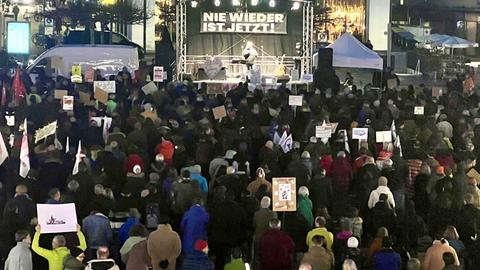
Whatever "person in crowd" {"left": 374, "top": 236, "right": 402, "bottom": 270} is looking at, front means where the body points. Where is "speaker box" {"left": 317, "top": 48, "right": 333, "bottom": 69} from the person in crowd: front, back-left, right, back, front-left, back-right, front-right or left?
front

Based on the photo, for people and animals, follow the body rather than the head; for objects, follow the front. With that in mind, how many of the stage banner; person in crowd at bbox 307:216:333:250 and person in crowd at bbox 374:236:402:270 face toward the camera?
1

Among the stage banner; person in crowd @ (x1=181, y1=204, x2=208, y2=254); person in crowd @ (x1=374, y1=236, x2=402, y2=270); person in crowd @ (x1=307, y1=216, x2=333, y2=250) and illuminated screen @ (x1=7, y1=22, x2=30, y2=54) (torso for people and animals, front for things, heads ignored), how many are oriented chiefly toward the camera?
2

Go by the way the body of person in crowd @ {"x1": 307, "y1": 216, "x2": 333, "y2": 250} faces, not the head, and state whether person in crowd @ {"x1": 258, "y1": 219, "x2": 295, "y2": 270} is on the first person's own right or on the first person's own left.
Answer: on the first person's own left

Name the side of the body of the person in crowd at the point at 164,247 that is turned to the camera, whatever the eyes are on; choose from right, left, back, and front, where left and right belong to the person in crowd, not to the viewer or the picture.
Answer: back

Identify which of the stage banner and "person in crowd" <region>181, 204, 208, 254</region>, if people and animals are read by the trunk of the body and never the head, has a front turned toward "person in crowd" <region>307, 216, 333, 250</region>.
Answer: the stage banner

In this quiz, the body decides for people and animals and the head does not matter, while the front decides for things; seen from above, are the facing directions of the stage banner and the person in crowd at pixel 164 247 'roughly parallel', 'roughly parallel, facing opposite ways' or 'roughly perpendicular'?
roughly parallel, facing opposite ways

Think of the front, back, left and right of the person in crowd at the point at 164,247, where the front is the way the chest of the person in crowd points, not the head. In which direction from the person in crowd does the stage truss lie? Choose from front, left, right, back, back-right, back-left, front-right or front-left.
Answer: front

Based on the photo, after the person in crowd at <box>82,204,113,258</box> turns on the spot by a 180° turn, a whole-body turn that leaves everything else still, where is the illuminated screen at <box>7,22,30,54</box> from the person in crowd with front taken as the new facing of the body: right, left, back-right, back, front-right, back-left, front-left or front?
back

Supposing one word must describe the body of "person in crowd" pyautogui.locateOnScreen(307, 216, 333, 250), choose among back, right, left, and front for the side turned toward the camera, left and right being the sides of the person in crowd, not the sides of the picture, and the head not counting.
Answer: back

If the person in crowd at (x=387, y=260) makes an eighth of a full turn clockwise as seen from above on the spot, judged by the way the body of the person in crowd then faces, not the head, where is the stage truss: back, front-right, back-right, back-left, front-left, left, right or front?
front-left

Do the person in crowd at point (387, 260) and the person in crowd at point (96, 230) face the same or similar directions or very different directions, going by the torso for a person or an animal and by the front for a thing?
same or similar directions

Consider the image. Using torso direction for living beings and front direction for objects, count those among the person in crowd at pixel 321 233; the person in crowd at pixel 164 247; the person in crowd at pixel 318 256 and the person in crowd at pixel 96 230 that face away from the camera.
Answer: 4

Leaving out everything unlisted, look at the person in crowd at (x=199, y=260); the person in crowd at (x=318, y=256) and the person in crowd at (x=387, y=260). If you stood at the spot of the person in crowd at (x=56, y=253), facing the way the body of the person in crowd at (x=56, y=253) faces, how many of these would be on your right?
3

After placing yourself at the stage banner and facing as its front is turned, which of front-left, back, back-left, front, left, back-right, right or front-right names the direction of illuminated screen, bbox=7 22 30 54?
front-right

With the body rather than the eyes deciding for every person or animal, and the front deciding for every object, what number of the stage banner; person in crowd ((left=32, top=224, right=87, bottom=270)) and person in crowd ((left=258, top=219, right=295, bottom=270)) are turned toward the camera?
1

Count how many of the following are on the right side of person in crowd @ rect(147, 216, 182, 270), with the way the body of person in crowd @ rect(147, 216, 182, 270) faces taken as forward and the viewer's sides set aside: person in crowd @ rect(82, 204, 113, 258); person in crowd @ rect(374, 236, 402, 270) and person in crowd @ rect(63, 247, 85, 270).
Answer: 1

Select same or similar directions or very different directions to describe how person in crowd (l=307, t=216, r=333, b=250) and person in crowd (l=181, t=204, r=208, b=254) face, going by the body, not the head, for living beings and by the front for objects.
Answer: same or similar directions
